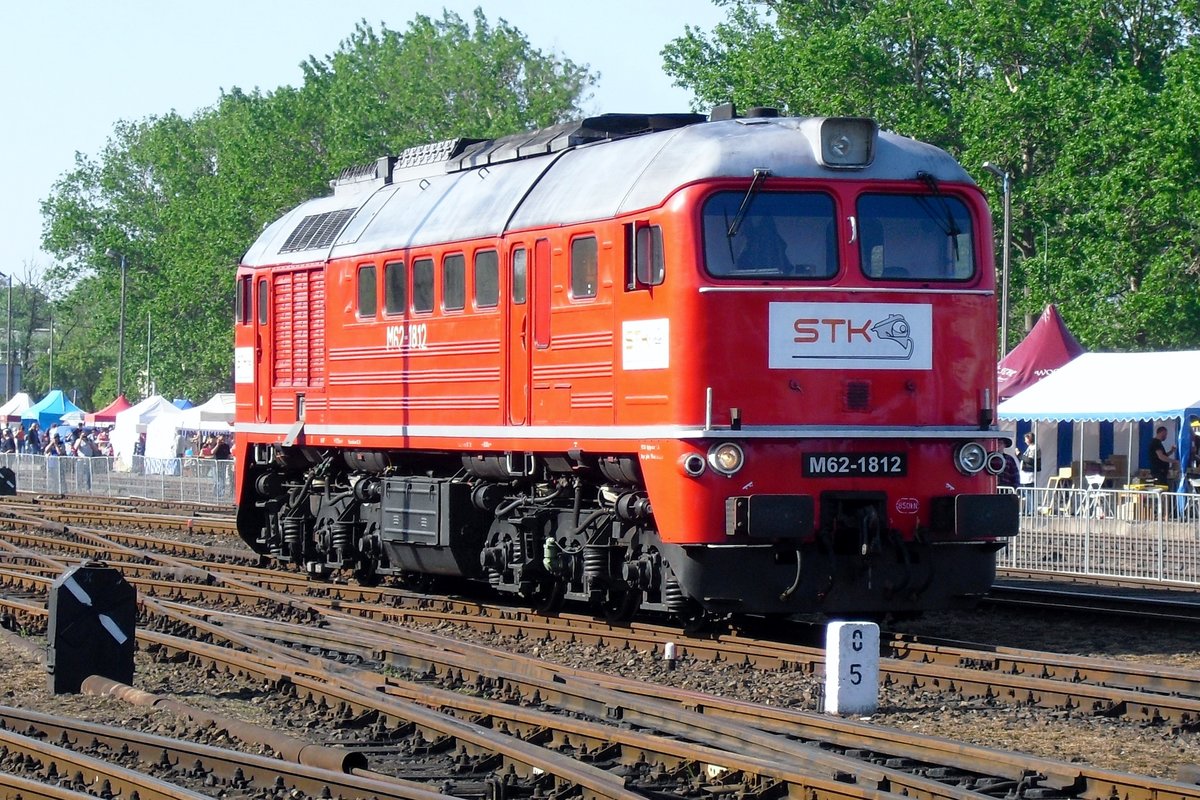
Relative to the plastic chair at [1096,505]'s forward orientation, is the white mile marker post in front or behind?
in front

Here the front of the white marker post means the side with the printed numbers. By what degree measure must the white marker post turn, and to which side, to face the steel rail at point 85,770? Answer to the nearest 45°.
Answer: approximately 45° to its right

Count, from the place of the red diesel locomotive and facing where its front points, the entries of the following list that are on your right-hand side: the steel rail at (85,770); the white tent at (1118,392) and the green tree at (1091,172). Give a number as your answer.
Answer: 1

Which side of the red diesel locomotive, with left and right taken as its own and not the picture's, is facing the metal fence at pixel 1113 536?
left

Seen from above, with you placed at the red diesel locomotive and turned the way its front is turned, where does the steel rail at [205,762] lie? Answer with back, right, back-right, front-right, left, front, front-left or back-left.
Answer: right

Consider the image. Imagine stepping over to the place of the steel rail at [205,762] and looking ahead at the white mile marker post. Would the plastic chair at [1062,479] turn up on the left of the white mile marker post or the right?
left

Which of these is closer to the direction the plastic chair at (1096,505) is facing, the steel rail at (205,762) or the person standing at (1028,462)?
the steel rail

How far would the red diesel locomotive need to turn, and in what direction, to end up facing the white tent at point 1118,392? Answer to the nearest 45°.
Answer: approximately 90° to its left

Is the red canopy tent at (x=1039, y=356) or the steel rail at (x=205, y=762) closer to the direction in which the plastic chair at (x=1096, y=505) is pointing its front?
the steel rail
